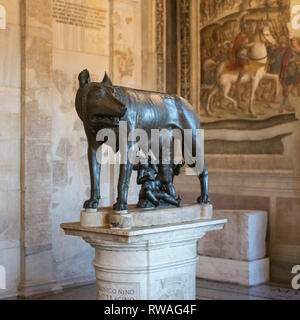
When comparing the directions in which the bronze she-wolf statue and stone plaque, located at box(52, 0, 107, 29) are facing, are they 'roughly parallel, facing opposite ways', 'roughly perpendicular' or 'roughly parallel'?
roughly perpendicular

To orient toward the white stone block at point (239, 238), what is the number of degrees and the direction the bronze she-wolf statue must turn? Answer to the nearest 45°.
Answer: approximately 180°

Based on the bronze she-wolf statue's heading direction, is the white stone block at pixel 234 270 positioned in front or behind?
behind

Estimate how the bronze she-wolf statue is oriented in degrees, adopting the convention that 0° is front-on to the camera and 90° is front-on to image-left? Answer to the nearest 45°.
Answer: approximately 45°

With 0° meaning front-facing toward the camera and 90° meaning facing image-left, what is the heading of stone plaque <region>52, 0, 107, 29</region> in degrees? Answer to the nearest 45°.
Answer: approximately 315°
